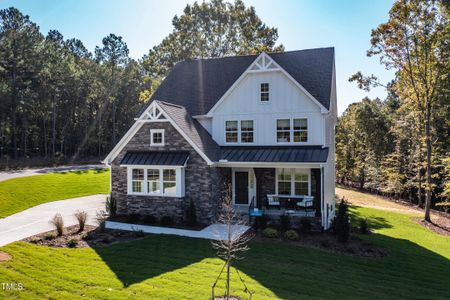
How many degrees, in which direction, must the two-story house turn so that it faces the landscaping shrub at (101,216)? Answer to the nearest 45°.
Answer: approximately 90° to its right

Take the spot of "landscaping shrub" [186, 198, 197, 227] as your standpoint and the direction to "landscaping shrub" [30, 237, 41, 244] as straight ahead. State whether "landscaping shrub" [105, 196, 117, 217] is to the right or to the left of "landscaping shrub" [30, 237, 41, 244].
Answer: right

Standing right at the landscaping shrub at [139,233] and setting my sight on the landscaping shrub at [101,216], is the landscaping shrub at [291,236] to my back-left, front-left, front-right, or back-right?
back-right

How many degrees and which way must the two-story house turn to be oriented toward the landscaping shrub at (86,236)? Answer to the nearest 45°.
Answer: approximately 45° to its right

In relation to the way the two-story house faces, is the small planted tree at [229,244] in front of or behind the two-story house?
in front

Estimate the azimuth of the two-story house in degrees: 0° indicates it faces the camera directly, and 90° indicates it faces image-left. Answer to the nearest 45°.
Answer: approximately 0°

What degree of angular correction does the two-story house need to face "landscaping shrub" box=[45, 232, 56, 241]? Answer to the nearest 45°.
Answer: approximately 45° to its right

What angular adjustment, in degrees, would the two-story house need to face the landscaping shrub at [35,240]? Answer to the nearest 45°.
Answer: approximately 45° to its right

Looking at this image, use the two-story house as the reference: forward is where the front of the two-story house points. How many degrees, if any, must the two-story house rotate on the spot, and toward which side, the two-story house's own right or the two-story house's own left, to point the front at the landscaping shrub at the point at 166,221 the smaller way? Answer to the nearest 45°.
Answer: approximately 90° to the two-story house's own right

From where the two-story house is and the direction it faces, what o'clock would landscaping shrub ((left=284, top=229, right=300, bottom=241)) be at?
The landscaping shrub is roughly at 11 o'clock from the two-story house.

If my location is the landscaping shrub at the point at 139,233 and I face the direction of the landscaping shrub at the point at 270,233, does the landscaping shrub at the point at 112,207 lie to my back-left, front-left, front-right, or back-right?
back-left

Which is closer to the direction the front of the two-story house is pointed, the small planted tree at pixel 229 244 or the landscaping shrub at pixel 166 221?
the small planted tree
